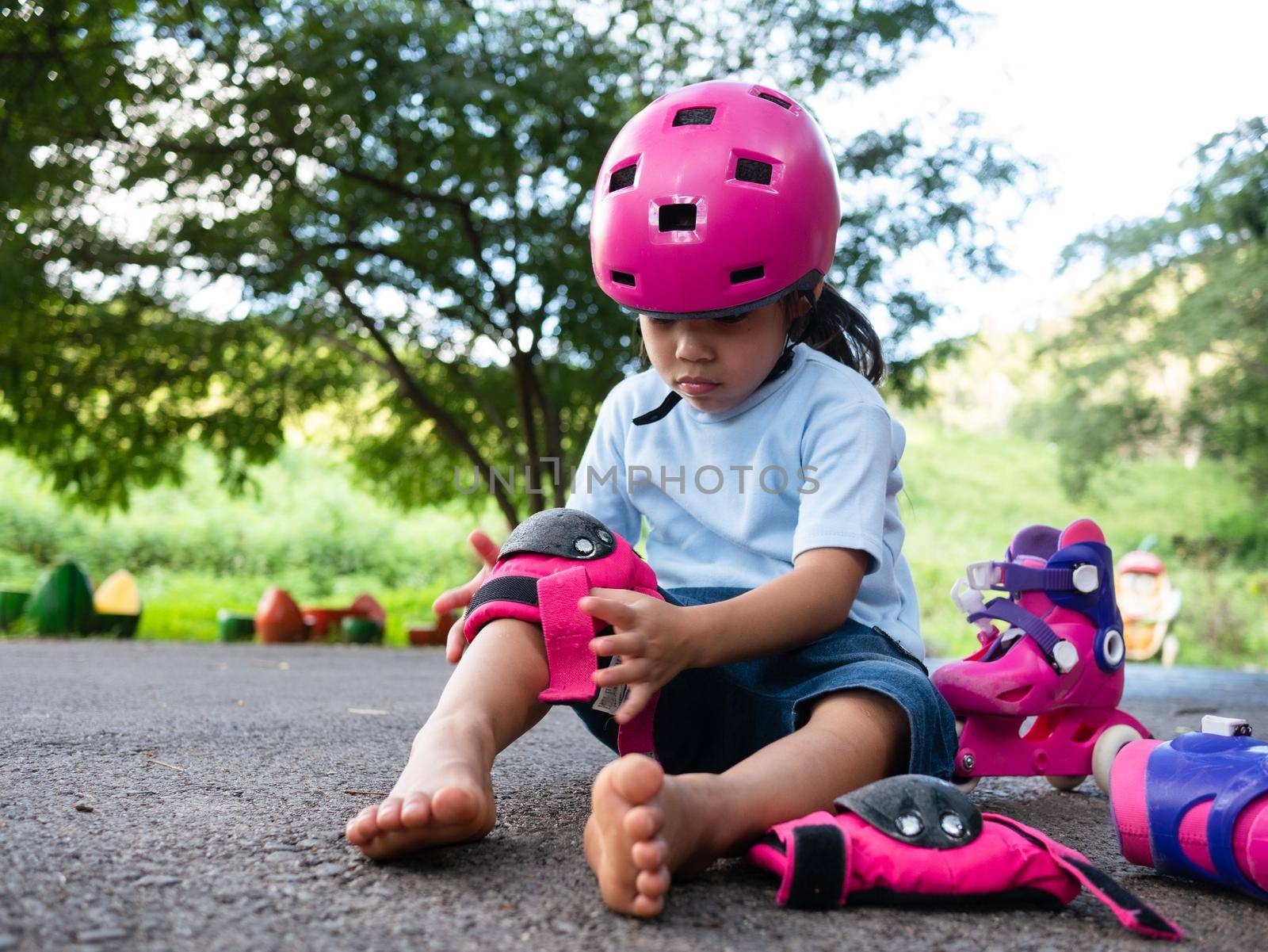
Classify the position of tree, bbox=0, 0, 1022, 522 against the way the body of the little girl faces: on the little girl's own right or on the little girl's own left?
on the little girl's own right

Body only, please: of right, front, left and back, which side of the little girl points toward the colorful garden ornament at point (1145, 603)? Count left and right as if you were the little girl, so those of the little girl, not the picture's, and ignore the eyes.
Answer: back

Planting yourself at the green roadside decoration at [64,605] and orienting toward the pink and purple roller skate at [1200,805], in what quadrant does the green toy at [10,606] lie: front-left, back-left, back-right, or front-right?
back-right

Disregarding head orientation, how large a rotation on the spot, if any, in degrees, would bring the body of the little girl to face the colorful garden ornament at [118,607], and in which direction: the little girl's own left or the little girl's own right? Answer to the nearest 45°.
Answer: approximately 90° to the little girl's own right

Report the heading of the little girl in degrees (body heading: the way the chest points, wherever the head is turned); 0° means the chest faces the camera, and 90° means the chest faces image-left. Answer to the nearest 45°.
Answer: approximately 45°

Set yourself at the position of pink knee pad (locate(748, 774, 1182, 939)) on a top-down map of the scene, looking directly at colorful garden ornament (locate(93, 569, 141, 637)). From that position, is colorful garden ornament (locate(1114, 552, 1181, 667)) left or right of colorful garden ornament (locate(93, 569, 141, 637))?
right

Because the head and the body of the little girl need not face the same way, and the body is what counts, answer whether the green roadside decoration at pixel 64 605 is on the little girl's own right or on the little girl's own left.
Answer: on the little girl's own right

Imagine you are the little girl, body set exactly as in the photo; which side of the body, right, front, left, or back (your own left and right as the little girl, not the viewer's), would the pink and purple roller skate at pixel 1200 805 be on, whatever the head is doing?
left

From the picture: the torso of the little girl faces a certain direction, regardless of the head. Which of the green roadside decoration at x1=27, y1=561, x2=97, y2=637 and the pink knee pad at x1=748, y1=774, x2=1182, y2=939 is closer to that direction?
the pink knee pad
